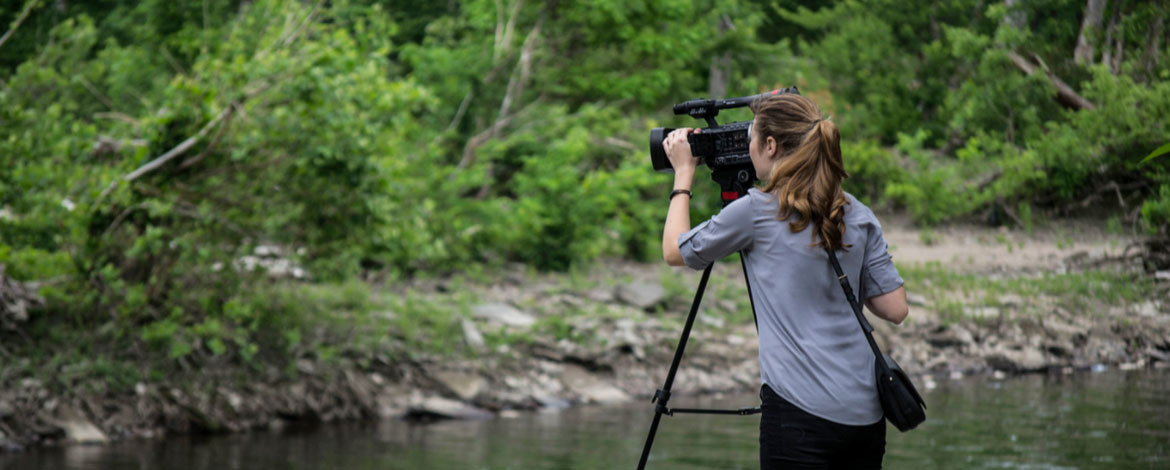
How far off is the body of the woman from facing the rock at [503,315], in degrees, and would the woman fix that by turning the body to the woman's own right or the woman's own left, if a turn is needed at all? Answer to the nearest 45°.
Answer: approximately 45° to the woman's own right

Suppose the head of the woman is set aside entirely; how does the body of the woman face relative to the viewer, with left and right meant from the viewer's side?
facing away from the viewer and to the left of the viewer

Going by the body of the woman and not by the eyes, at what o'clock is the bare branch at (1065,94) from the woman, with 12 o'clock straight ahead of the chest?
The bare branch is roughly at 2 o'clock from the woman.

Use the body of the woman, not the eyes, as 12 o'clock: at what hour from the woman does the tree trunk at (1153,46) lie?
The tree trunk is roughly at 2 o'clock from the woman.

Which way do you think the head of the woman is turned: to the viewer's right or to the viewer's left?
to the viewer's left

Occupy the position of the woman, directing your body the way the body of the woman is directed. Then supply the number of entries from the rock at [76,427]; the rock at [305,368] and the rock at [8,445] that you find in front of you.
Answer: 3

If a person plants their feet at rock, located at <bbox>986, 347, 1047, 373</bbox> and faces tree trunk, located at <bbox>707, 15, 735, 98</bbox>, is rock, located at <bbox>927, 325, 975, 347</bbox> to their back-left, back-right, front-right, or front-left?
front-left

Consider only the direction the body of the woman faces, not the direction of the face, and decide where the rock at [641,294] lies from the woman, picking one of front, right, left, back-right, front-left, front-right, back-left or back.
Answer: front-right

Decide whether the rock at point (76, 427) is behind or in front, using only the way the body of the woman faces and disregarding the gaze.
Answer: in front

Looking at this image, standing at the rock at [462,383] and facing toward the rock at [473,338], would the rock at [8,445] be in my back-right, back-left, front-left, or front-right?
back-left

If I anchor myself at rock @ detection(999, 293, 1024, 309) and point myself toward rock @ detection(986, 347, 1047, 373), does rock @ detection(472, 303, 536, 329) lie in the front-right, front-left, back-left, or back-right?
front-right

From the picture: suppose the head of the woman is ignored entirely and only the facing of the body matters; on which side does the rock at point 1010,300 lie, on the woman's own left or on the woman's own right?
on the woman's own right
